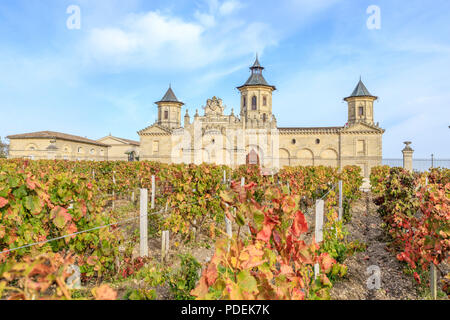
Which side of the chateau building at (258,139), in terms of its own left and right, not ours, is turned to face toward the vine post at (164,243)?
front

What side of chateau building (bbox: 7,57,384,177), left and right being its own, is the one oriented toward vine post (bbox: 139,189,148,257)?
front

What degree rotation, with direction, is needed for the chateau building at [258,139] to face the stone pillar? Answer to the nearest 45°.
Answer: approximately 45° to its left

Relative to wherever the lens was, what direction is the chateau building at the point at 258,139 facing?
facing the viewer
